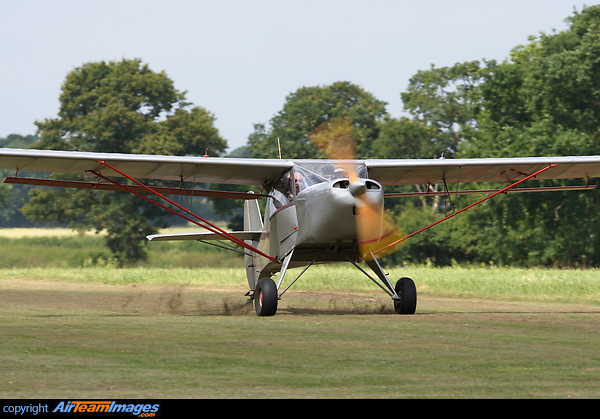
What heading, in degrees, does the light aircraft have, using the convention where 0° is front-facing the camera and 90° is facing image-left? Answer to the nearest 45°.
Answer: approximately 0°

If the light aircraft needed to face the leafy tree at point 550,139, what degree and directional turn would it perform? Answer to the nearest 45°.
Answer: approximately 135° to its left
